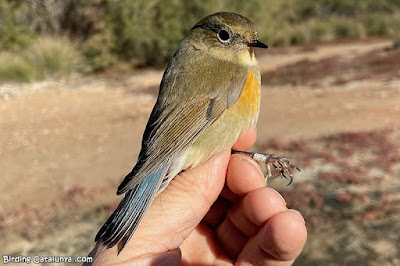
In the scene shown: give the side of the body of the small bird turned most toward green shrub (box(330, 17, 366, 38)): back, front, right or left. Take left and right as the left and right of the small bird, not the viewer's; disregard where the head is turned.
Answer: left

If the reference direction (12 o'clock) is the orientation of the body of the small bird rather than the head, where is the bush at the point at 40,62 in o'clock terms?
The bush is roughly at 8 o'clock from the small bird.

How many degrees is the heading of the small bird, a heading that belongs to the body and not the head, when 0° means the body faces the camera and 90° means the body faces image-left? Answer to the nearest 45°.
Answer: approximately 270°

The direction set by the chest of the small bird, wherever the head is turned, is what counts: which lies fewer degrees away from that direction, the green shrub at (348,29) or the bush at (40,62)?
the green shrub

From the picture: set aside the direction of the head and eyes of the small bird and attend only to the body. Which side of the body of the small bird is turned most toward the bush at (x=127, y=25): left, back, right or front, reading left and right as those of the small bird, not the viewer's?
left

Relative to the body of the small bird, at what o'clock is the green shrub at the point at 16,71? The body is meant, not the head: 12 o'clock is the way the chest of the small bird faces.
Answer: The green shrub is roughly at 8 o'clock from the small bird.
